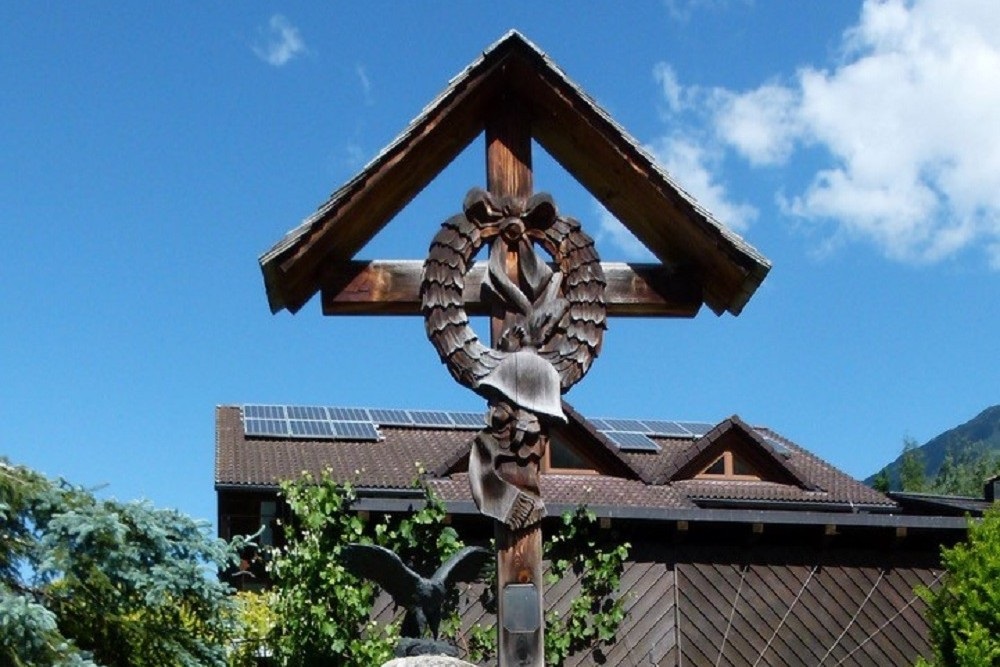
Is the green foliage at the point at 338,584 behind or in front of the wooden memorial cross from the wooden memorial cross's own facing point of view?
behind

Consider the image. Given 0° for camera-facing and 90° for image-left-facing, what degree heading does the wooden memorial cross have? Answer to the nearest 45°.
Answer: approximately 0°

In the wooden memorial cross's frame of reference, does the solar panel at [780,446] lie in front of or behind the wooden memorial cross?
behind

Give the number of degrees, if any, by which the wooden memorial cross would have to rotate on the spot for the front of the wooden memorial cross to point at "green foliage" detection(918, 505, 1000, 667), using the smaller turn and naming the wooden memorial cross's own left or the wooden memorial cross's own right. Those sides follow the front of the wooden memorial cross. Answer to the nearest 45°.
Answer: approximately 135° to the wooden memorial cross's own left

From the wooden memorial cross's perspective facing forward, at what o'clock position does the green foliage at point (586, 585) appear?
The green foliage is roughly at 6 o'clock from the wooden memorial cross.

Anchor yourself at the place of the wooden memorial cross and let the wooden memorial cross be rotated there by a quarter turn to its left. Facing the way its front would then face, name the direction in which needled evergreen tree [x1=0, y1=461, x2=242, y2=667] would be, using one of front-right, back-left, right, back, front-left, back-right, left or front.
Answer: back-left

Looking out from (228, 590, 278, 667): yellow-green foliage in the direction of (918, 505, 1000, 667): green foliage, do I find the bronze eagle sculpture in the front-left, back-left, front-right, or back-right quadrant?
front-right
